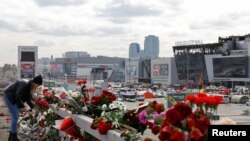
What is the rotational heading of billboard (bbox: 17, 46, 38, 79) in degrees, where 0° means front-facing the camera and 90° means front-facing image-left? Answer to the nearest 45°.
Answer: approximately 0°

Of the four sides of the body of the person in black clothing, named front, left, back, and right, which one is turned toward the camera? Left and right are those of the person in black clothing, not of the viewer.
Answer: right

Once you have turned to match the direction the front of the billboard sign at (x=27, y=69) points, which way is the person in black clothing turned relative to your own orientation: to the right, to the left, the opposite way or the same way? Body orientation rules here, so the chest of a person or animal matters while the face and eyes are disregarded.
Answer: to the left

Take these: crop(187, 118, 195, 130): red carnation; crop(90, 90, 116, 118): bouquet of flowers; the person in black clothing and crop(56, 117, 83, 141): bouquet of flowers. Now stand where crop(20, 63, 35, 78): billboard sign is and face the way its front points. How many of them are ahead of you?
4

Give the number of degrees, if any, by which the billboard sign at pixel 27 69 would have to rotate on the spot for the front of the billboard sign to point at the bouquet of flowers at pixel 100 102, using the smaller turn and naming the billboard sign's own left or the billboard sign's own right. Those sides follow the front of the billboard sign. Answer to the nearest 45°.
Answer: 0° — it already faces it

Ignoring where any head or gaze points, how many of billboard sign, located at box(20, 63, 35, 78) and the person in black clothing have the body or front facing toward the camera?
1

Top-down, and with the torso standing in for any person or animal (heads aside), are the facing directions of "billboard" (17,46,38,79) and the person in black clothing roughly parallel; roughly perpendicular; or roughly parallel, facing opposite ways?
roughly perpendicular

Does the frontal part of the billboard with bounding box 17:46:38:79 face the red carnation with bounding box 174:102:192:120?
yes

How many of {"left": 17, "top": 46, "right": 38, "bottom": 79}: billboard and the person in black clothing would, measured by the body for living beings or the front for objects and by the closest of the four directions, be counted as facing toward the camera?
1
